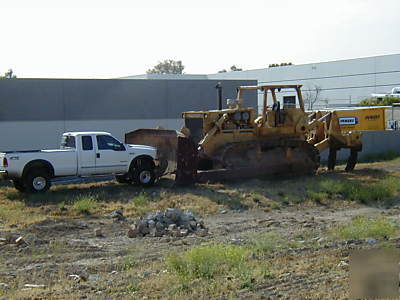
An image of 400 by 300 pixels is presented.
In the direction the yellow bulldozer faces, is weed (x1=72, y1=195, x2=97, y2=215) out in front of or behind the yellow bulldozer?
in front

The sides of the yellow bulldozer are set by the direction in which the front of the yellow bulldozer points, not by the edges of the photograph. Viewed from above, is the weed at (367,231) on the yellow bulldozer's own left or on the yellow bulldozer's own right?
on the yellow bulldozer's own left

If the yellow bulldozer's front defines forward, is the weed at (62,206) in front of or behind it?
in front

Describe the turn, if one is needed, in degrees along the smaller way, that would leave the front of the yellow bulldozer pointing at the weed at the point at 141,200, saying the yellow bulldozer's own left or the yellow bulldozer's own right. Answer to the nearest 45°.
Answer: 0° — it already faces it

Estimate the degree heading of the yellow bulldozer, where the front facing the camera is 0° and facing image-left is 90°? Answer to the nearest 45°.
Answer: approximately 45°

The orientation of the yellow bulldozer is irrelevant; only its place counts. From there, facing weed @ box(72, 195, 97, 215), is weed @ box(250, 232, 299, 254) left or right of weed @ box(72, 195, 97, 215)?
left

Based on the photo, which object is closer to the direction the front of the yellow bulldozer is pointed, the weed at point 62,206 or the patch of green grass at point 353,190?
the weed

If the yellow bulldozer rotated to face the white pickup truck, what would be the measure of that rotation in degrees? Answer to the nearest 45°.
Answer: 0° — it already faces it

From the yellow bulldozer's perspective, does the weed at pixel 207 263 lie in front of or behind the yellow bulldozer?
in front

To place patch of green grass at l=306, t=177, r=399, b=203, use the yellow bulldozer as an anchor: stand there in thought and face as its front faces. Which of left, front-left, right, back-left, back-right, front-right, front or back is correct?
left
